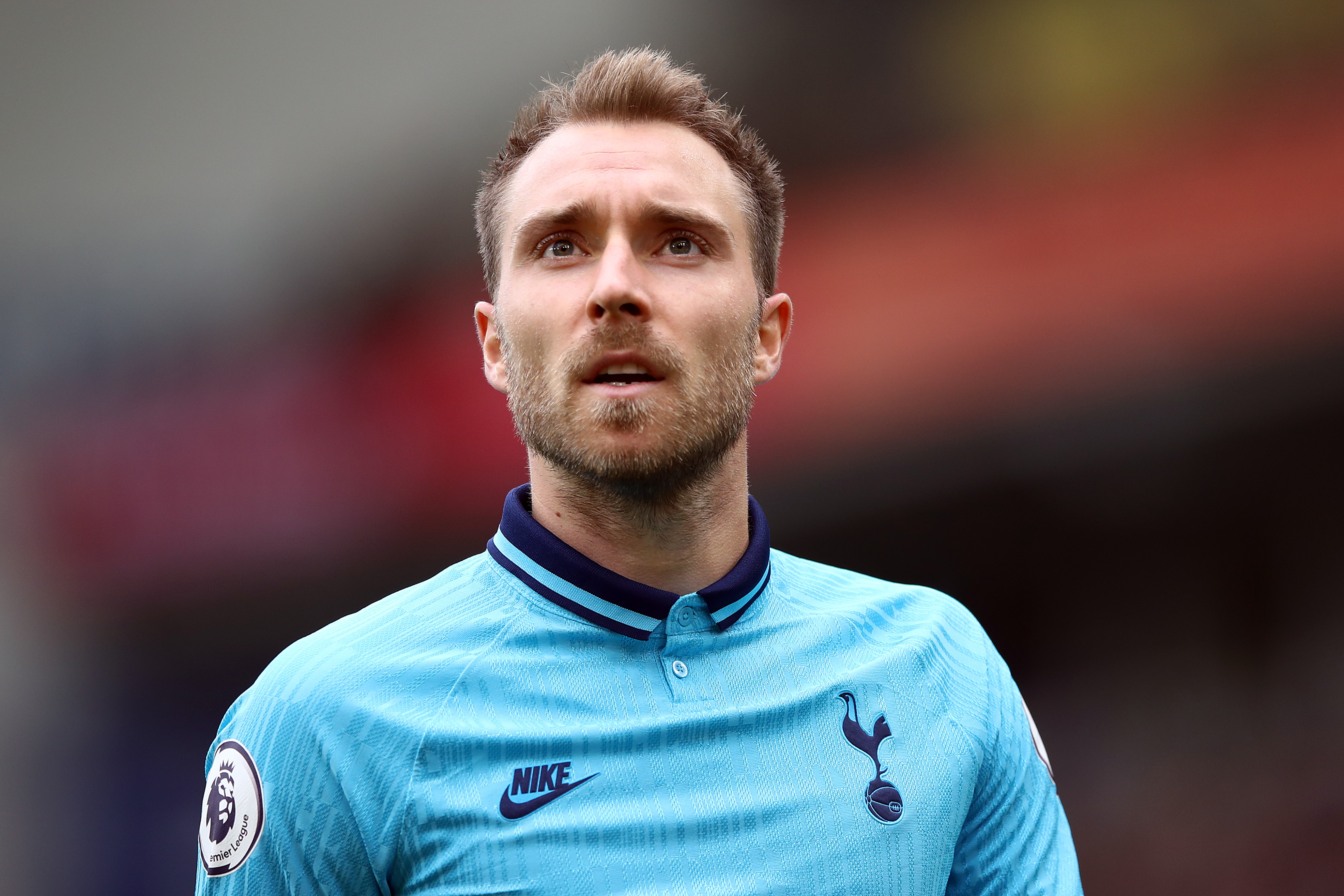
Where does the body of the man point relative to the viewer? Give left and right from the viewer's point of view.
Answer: facing the viewer
